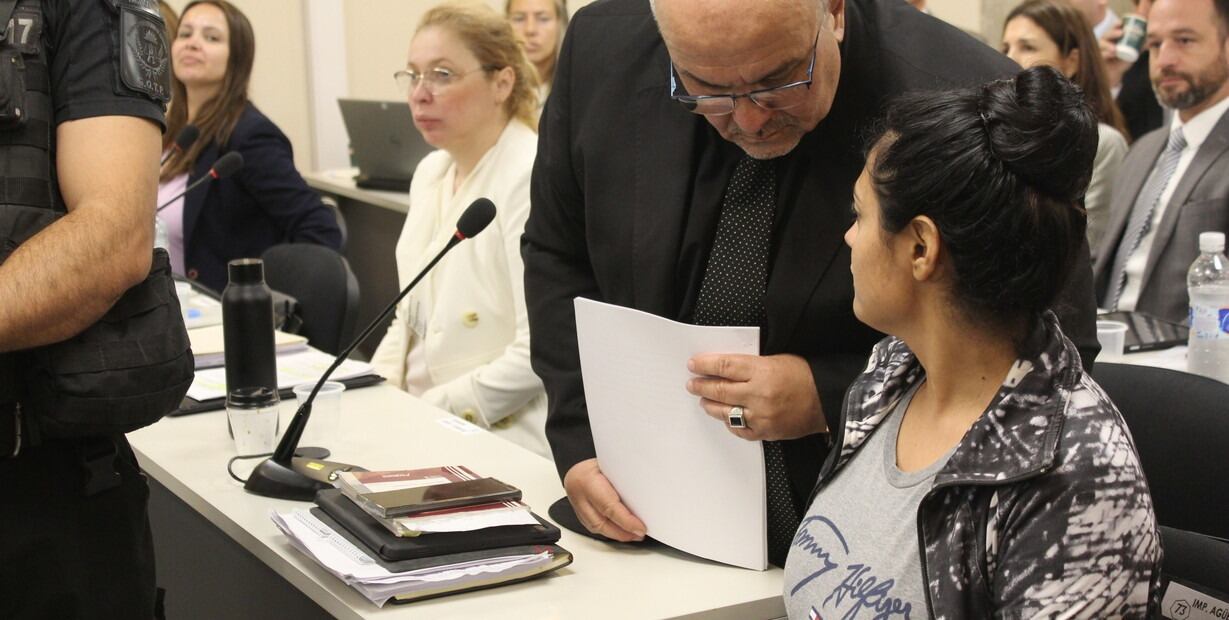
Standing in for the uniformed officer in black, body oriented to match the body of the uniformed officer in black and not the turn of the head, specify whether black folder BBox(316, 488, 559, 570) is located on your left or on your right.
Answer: on your left

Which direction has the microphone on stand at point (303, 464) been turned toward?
to the viewer's right

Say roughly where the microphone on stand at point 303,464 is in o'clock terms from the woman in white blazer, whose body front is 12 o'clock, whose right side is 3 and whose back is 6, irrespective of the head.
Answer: The microphone on stand is roughly at 11 o'clock from the woman in white blazer.

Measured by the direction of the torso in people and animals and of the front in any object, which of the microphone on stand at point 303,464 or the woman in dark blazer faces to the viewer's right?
the microphone on stand

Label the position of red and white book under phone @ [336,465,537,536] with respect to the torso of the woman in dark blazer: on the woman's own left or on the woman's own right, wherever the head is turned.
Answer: on the woman's own left

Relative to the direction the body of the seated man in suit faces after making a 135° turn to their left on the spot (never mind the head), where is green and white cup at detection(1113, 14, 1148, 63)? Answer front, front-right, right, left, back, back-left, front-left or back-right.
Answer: left

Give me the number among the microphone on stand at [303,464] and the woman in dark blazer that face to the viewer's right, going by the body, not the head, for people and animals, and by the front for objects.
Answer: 1

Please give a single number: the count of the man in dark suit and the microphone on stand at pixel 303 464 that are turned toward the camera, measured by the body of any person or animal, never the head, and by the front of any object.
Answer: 1
